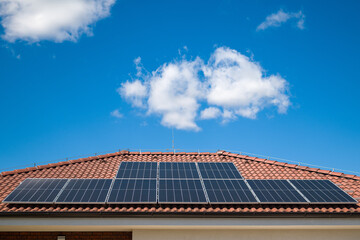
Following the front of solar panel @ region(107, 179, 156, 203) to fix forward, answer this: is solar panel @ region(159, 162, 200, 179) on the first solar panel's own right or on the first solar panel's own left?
on the first solar panel's own left

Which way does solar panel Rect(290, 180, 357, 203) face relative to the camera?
toward the camera

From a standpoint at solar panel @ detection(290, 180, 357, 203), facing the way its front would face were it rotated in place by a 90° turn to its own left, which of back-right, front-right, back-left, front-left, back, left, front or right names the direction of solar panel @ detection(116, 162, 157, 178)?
back-right

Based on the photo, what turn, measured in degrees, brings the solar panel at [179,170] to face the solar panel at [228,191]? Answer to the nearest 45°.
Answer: approximately 90° to its left

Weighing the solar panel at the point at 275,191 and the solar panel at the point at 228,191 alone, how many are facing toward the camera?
2

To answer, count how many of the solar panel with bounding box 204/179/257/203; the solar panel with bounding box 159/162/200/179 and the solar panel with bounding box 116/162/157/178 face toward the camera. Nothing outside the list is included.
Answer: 3

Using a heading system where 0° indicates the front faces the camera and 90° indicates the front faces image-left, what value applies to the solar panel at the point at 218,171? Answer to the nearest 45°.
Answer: approximately 0°

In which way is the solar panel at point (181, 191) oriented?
toward the camera

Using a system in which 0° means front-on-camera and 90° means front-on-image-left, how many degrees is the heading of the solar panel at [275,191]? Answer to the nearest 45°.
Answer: approximately 0°

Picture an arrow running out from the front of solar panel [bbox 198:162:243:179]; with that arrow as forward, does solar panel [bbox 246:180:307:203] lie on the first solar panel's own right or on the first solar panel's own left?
on the first solar panel's own left

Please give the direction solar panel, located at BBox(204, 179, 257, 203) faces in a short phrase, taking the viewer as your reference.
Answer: facing the viewer
